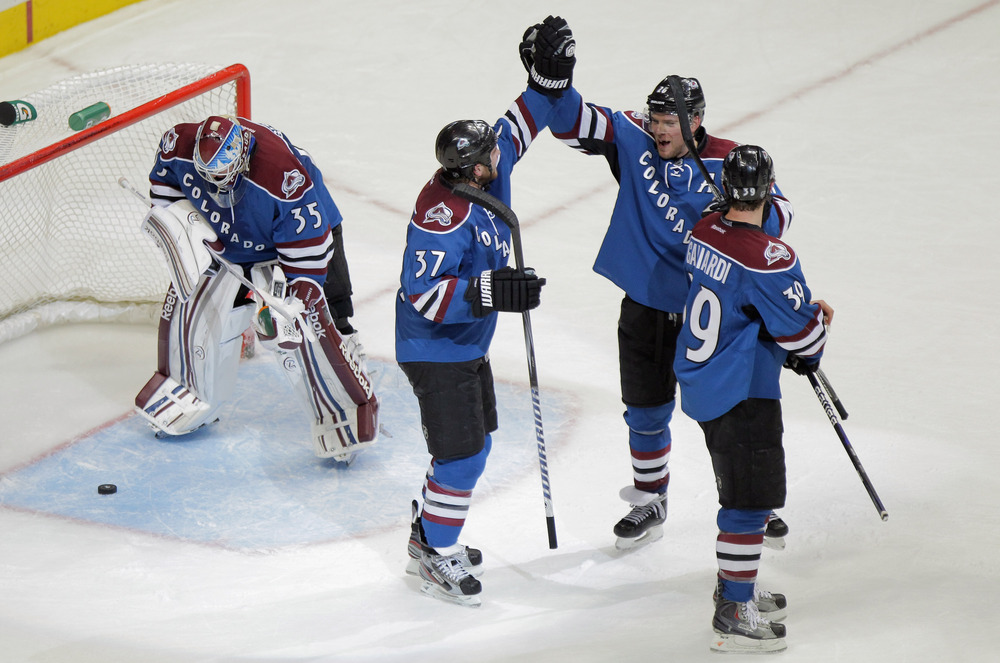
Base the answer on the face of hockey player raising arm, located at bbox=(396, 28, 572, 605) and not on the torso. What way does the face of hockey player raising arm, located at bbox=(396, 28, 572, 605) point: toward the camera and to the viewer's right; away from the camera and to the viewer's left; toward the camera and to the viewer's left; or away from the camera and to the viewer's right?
away from the camera and to the viewer's right

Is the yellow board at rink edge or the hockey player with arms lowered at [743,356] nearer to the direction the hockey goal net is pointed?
the hockey player with arms lowered

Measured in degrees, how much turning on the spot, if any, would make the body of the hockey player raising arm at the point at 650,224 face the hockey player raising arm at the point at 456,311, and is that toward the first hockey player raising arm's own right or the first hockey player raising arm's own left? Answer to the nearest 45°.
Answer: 0° — they already face them

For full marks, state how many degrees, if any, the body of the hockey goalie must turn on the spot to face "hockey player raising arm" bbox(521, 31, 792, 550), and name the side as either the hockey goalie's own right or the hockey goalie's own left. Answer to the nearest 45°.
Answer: approximately 90° to the hockey goalie's own left

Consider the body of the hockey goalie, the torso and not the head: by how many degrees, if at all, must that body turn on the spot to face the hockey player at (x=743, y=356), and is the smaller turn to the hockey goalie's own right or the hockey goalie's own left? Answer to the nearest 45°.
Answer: approximately 90° to the hockey goalie's own left

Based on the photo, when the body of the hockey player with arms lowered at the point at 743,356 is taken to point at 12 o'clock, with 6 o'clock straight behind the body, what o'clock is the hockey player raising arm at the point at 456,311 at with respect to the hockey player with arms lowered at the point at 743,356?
the hockey player raising arm at the point at 456,311 is roughly at 8 o'clock from the hockey player with arms lowered at the point at 743,356.

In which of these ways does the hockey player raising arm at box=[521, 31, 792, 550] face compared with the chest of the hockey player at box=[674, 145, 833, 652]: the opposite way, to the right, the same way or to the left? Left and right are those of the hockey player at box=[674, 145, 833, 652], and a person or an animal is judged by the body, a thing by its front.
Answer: the opposite way

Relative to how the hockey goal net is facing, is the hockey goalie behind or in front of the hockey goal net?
in front

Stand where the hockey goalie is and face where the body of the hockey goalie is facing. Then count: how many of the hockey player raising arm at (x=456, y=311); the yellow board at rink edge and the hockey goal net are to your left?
1

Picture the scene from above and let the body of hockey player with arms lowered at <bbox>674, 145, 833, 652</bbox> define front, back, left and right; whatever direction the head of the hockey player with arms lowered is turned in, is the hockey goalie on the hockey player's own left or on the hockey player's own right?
on the hockey player's own left
